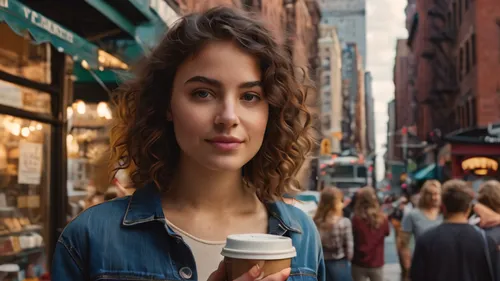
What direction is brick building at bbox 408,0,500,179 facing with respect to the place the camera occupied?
facing to the left of the viewer

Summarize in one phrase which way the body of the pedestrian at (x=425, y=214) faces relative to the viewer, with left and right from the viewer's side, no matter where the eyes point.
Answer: facing the viewer

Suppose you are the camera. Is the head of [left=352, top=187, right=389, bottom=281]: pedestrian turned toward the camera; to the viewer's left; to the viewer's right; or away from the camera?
away from the camera

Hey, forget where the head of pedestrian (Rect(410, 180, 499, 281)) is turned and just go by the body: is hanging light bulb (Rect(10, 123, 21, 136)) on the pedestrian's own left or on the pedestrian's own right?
on the pedestrian's own left

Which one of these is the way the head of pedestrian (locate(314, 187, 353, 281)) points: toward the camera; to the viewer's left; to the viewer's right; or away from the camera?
away from the camera

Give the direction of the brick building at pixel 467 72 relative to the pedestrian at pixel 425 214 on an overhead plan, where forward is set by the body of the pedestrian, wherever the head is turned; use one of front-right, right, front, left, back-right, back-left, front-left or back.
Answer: back

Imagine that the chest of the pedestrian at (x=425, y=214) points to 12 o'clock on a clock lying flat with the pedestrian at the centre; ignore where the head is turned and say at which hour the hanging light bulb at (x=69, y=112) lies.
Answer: The hanging light bulb is roughly at 2 o'clock from the pedestrian.

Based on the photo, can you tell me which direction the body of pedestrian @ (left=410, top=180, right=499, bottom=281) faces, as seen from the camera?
away from the camera

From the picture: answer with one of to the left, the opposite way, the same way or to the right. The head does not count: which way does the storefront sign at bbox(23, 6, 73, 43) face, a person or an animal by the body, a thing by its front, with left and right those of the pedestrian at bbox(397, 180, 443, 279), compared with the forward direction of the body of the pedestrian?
to the left

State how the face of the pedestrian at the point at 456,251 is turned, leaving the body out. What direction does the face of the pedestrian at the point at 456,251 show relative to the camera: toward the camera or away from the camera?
away from the camera

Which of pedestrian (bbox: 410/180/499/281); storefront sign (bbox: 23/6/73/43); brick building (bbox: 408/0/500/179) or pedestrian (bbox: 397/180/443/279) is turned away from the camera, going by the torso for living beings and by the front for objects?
pedestrian (bbox: 410/180/499/281)

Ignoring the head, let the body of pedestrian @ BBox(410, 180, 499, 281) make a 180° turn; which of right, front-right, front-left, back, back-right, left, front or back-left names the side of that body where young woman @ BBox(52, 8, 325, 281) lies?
front

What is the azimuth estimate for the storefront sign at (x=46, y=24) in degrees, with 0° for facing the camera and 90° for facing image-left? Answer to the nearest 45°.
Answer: approximately 315°

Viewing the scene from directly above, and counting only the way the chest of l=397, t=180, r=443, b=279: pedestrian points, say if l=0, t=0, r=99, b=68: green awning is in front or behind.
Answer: in front
